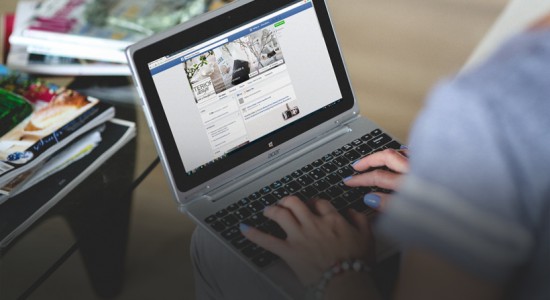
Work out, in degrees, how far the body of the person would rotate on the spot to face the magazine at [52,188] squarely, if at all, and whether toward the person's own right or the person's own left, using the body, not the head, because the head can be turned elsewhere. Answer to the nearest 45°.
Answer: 0° — they already face it

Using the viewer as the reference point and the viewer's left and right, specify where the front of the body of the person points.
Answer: facing away from the viewer and to the left of the viewer

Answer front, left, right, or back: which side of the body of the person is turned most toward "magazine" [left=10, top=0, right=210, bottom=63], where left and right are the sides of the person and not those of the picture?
front

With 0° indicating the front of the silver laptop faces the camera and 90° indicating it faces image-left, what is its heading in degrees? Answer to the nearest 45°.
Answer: approximately 315°

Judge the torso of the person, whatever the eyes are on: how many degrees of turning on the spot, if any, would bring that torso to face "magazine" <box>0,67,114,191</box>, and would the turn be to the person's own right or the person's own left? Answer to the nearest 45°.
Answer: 0° — they already face it
